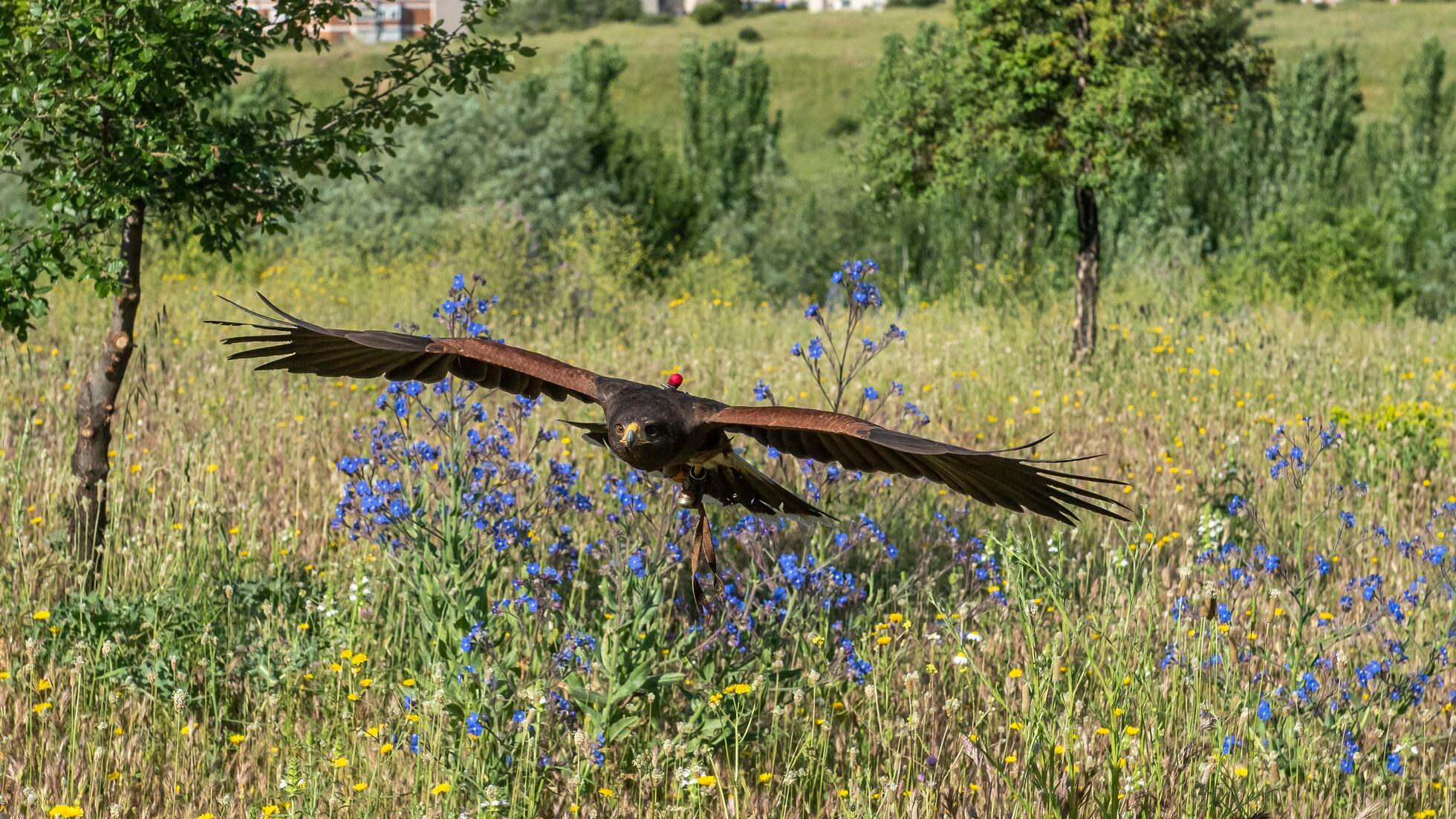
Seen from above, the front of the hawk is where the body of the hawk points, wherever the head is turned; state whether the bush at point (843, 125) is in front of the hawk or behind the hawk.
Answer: behind

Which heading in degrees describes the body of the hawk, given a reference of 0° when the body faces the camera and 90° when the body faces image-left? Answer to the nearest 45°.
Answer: approximately 0°

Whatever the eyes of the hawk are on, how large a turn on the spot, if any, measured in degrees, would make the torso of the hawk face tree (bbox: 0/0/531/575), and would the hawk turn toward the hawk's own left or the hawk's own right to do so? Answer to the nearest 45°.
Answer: approximately 135° to the hawk's own right

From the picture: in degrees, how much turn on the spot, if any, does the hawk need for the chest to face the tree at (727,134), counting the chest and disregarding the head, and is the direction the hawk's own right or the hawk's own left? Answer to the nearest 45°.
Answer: approximately 180°
